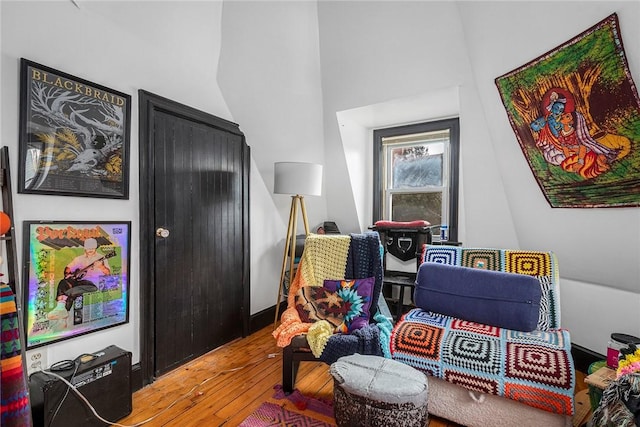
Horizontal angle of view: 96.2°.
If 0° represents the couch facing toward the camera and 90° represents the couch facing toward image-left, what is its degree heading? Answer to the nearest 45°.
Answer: approximately 0°

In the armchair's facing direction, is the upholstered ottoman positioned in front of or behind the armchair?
in front

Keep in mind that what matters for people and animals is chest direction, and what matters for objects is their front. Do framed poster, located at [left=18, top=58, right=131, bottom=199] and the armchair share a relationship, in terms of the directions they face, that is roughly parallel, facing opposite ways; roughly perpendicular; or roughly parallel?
roughly perpendicular

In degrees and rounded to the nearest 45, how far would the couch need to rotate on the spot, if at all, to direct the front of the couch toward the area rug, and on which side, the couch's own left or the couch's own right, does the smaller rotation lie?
approximately 45° to the couch's own right

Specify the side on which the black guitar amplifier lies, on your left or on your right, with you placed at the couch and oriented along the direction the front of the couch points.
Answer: on your right

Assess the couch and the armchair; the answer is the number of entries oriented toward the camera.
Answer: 2

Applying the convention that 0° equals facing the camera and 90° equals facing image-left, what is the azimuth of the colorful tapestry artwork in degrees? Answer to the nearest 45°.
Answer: approximately 45°

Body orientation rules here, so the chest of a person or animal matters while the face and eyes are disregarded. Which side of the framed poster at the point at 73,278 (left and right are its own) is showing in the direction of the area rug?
front

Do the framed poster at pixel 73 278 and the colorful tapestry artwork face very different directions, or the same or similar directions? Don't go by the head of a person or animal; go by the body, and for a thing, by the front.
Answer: very different directions

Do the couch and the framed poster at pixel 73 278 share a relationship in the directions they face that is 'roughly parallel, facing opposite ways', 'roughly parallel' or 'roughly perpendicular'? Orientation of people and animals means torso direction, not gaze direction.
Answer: roughly perpendicular

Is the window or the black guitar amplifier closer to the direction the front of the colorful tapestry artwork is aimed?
the black guitar amplifier

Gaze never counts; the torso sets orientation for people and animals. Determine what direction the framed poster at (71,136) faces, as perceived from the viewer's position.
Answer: facing the viewer and to the right of the viewer

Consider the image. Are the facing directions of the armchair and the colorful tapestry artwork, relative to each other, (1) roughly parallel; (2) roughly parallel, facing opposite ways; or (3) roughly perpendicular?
roughly perpendicular

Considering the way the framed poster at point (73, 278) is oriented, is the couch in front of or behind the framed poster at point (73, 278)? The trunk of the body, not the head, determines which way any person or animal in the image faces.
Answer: in front

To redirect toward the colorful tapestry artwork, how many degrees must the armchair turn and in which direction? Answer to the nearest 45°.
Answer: approximately 90° to its left
